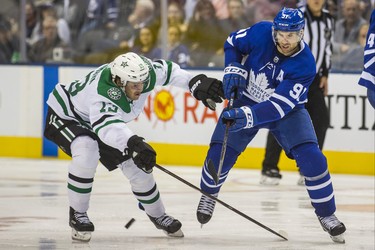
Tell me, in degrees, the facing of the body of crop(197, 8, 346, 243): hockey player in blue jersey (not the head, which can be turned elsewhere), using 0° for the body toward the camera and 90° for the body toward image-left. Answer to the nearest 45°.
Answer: approximately 0°

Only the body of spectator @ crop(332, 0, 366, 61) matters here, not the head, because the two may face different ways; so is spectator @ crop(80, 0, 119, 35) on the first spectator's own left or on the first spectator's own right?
on the first spectator's own right

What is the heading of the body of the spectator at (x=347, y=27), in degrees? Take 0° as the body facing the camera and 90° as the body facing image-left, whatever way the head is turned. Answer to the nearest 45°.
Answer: approximately 0°

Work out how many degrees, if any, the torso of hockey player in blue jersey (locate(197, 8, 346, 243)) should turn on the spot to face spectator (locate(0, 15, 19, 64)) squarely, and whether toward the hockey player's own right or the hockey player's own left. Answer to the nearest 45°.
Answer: approximately 135° to the hockey player's own right

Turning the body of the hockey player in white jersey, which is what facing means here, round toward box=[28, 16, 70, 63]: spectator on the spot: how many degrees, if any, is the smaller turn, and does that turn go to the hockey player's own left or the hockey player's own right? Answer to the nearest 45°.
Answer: approximately 135° to the hockey player's own left
